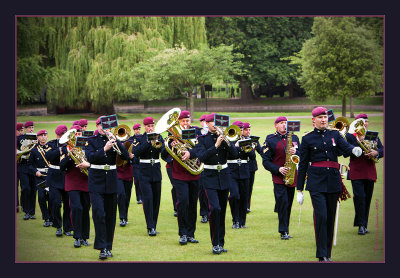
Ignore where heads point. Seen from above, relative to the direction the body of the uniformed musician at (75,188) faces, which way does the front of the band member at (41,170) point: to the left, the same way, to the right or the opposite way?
the same way

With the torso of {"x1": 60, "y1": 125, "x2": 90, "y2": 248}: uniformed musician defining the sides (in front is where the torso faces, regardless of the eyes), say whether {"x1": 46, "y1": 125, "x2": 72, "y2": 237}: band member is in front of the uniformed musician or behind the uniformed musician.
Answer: behind

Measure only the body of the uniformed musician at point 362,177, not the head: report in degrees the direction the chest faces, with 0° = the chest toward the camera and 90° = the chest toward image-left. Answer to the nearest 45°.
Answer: approximately 0°

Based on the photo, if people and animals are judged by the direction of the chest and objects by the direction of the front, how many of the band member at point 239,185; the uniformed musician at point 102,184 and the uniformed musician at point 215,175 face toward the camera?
3

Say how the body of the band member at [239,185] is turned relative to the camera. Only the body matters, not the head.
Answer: toward the camera

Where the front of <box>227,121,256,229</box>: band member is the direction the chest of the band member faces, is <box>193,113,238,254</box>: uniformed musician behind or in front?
in front

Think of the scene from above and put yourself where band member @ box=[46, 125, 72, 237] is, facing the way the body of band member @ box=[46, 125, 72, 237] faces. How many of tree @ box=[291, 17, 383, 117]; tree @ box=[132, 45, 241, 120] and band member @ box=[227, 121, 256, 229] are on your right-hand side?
0

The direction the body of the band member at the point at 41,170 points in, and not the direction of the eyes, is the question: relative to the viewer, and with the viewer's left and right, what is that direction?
facing the viewer and to the right of the viewer

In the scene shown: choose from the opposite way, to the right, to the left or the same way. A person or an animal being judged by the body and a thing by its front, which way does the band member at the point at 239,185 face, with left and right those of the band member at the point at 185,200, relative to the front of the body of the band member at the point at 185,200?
the same way

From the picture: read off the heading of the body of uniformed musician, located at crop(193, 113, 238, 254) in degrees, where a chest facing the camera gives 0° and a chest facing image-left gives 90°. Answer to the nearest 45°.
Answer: approximately 0°

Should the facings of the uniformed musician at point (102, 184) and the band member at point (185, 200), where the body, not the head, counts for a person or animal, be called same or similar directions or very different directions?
same or similar directions

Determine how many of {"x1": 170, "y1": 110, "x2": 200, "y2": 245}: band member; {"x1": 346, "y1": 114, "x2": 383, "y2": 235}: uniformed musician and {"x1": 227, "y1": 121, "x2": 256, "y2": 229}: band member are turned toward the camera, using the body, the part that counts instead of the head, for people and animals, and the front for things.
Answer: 3

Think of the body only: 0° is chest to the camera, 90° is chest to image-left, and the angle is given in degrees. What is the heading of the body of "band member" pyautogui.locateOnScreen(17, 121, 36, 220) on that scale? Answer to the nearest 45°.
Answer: approximately 315°

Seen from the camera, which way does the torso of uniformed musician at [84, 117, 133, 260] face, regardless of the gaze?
toward the camera
